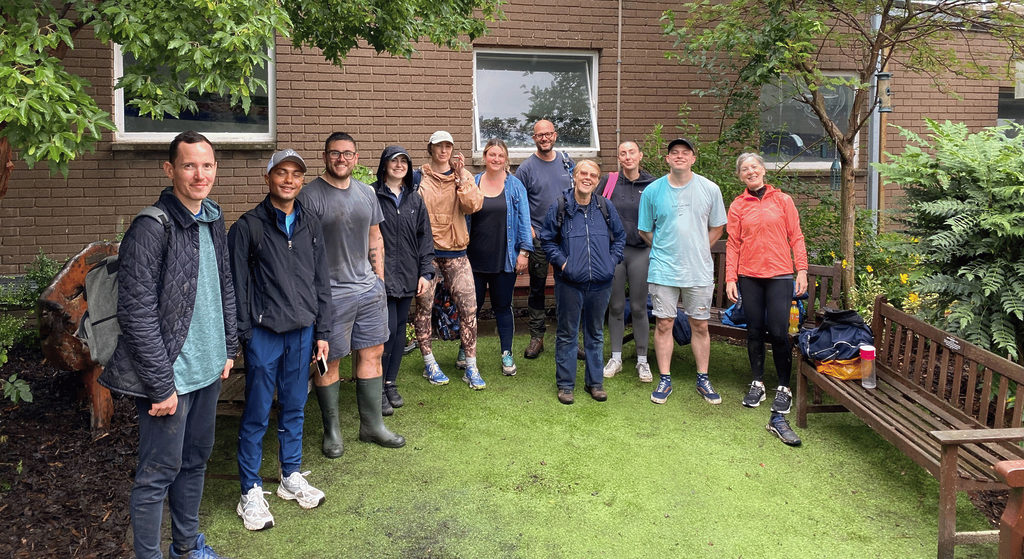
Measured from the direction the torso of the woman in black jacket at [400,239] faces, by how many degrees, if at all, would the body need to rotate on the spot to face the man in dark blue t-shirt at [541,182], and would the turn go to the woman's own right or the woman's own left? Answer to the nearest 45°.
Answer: approximately 135° to the woman's own left

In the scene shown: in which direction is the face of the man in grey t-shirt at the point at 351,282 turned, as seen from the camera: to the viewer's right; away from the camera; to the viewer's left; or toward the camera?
toward the camera

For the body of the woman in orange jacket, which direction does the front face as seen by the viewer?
toward the camera

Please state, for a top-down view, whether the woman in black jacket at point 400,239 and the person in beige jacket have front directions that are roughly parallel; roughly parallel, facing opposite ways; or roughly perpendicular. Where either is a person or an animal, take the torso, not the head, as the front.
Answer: roughly parallel

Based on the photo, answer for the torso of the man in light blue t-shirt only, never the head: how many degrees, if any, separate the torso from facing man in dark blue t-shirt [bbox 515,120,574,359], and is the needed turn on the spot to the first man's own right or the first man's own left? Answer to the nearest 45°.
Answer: approximately 135° to the first man's own right

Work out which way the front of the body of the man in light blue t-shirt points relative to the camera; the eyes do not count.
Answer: toward the camera

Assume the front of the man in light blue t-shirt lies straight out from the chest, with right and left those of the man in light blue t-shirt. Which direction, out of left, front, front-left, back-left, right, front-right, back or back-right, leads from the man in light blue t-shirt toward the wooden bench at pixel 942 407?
front-left

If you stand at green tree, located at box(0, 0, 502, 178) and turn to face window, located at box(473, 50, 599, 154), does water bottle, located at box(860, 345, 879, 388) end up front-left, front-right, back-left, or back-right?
front-right

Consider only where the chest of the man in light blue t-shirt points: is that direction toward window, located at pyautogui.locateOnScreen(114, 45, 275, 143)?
no

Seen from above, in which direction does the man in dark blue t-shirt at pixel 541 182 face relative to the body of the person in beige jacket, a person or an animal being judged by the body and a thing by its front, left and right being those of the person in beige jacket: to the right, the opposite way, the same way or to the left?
the same way

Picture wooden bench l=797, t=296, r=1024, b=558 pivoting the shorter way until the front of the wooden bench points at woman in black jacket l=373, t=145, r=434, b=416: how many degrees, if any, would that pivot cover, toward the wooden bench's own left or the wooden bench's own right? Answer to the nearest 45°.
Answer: approximately 45° to the wooden bench's own right

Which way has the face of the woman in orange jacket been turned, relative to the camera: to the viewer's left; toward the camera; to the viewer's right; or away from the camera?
toward the camera

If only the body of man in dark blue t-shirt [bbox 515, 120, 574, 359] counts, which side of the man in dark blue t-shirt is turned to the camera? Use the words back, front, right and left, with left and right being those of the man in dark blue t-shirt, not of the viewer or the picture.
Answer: front

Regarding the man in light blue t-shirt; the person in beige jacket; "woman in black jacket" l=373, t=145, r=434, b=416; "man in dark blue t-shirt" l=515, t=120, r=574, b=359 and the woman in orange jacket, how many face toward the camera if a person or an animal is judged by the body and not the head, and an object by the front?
5

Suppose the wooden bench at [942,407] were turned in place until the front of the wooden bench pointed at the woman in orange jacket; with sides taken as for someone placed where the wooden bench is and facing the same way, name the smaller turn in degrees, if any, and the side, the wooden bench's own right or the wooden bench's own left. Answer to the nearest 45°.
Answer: approximately 90° to the wooden bench's own right

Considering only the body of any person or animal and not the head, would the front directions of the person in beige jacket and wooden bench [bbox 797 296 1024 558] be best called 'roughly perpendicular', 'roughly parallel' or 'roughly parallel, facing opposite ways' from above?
roughly perpendicular
